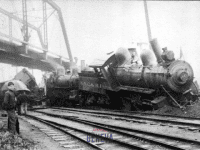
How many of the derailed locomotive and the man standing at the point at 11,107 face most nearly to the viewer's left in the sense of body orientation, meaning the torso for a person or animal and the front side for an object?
0

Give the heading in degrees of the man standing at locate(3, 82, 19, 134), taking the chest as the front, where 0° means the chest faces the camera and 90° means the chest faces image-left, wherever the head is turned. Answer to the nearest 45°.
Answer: approximately 315°

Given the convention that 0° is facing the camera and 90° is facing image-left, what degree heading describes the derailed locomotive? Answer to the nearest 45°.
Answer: approximately 315°

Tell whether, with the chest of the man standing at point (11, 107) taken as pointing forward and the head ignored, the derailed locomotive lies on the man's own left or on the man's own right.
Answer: on the man's own left

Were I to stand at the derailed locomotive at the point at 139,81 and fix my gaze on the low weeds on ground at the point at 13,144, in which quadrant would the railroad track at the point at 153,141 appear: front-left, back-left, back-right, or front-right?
front-left
